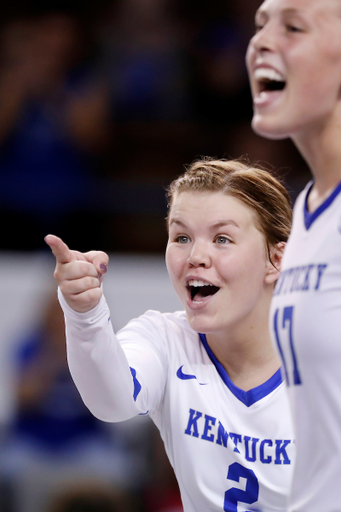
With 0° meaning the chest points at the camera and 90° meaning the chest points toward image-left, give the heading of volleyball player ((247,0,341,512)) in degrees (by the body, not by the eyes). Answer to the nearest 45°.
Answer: approximately 45°

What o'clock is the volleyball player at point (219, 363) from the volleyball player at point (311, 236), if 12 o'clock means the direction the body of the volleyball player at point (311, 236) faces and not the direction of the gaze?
the volleyball player at point (219, 363) is roughly at 4 o'clock from the volleyball player at point (311, 236).
